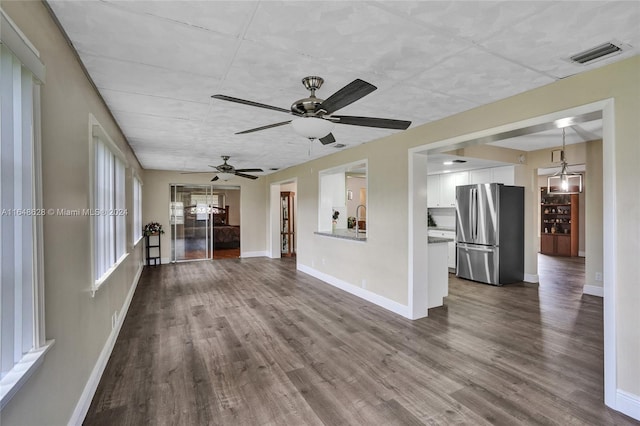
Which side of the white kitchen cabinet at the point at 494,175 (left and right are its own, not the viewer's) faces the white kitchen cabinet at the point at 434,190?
right

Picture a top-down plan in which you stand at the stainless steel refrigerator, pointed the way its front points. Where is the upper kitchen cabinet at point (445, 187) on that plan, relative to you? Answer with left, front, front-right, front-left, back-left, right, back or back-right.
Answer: right

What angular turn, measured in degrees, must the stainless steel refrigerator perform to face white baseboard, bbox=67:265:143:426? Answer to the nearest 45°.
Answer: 0° — it already faces it

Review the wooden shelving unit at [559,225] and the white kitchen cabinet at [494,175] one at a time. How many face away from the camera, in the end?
0

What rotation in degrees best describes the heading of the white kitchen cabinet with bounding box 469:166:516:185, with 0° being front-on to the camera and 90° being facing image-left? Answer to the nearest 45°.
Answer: approximately 45°

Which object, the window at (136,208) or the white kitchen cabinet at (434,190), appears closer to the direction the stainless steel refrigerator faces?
the window

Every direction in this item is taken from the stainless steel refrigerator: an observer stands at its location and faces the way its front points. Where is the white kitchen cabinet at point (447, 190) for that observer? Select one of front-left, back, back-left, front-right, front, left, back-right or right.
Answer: right

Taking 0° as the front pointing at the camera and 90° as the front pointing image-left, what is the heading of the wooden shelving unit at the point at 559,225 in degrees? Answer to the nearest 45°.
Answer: approximately 45°

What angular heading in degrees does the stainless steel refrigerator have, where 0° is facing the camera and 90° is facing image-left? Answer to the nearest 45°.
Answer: approximately 45°
